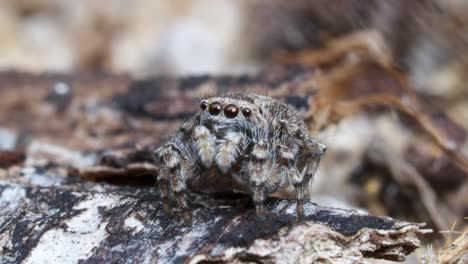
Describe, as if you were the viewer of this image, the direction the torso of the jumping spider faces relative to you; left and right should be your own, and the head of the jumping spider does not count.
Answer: facing the viewer and to the left of the viewer
